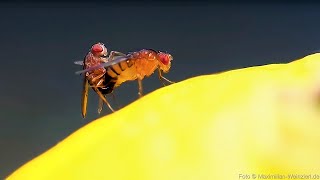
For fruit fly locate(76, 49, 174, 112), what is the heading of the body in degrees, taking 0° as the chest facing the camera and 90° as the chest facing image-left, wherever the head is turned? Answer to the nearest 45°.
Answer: approximately 270°
